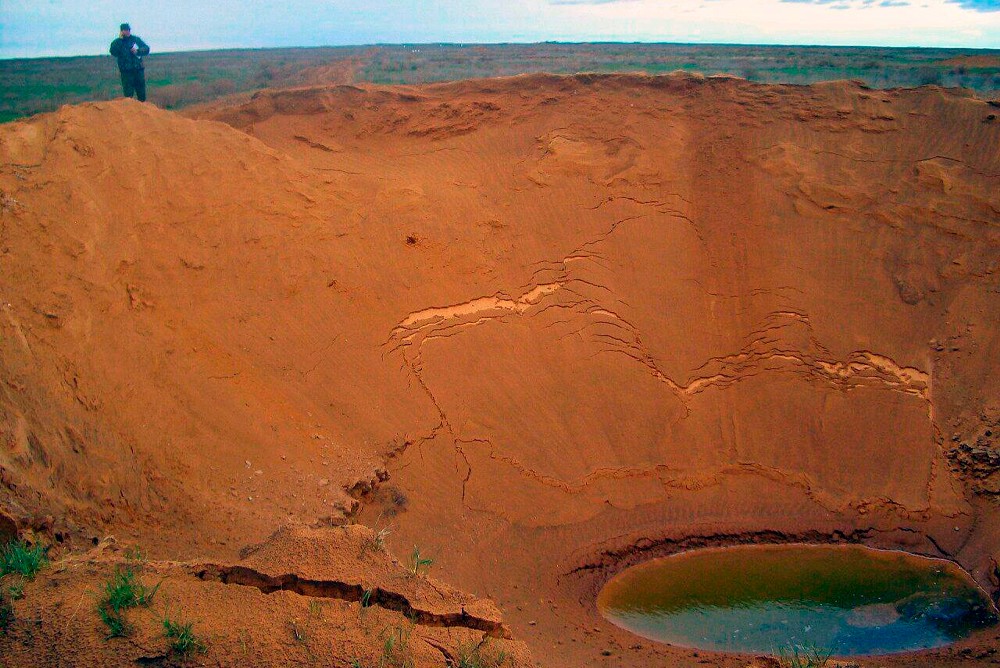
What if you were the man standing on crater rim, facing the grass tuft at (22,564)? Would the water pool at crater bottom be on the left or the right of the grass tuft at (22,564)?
left

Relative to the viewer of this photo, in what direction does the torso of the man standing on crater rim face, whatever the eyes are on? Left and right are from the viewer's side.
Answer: facing the viewer

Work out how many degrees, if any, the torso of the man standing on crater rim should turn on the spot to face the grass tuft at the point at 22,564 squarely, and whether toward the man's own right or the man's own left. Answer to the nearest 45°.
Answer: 0° — they already face it

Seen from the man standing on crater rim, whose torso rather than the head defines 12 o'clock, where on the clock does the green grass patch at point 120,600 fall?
The green grass patch is roughly at 12 o'clock from the man standing on crater rim.

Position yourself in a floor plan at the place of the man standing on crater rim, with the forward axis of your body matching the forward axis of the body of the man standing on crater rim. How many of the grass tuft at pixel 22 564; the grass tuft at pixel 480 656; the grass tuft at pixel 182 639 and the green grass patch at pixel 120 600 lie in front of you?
4

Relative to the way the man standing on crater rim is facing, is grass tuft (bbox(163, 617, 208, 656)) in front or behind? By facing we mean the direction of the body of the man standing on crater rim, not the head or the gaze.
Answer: in front

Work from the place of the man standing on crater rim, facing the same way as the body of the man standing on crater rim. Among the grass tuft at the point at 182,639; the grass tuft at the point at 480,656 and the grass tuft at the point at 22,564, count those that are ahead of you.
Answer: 3

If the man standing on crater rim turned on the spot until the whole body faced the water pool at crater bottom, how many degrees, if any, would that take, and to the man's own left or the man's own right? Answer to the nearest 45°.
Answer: approximately 45° to the man's own left

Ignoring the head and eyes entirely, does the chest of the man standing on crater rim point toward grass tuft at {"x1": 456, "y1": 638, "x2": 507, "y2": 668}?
yes
